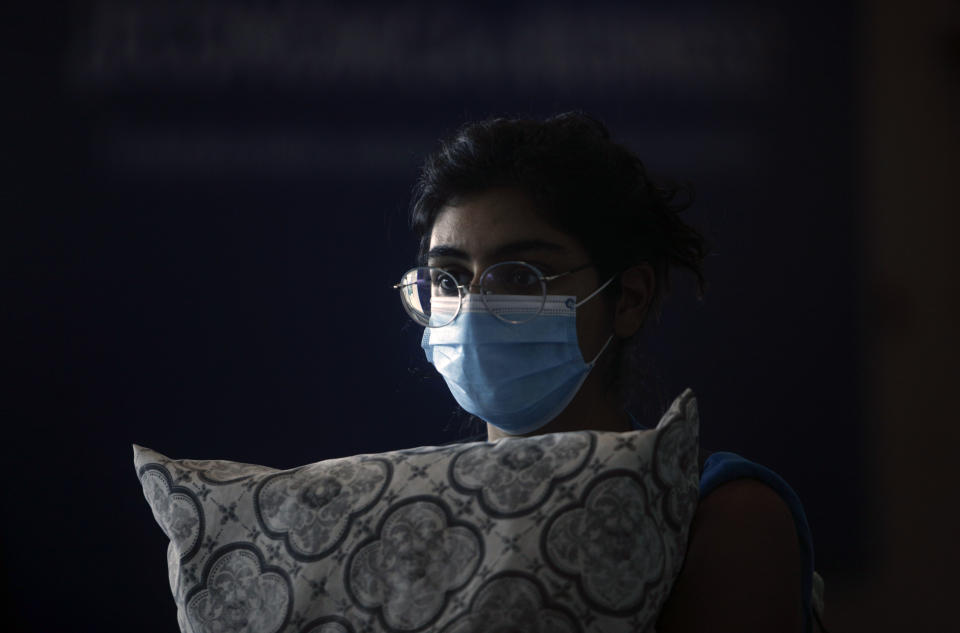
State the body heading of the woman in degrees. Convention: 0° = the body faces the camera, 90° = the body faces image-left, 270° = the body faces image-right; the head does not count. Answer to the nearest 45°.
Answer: approximately 45°
